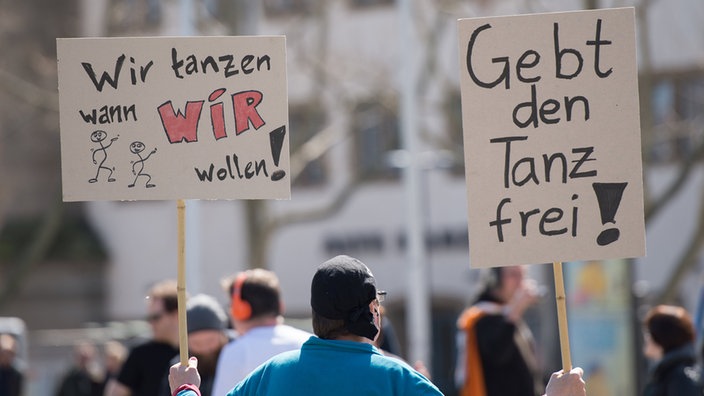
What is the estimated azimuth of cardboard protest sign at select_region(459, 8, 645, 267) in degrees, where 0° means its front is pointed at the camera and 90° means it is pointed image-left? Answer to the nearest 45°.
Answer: approximately 0°

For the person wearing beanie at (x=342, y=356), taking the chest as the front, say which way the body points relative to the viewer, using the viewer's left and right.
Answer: facing away from the viewer

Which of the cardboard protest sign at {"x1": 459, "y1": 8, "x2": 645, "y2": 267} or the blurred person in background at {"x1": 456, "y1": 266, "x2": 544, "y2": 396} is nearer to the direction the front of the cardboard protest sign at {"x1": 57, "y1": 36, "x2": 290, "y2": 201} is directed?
the cardboard protest sign

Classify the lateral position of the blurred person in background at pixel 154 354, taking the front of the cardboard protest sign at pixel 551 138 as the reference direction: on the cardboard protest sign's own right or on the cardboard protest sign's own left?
on the cardboard protest sign's own right

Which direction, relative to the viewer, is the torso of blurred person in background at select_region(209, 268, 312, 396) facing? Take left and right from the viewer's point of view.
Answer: facing away from the viewer and to the left of the viewer
